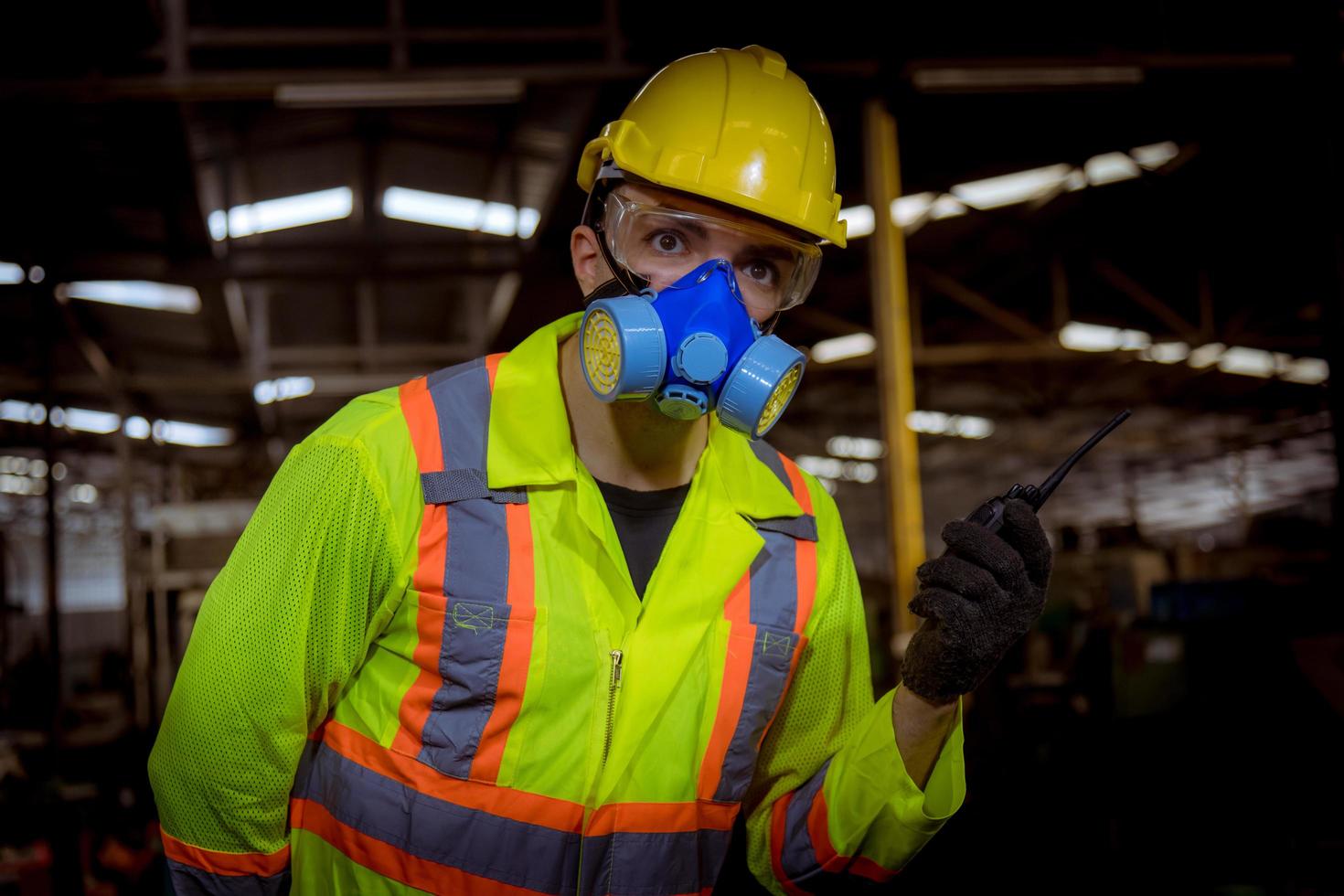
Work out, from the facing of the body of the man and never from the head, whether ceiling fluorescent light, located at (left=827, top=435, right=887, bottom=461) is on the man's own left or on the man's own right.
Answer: on the man's own left

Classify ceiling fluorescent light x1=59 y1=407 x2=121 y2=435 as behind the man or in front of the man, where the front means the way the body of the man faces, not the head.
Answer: behind

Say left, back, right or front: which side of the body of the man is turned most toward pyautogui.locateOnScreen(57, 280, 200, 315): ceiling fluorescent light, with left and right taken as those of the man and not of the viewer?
back

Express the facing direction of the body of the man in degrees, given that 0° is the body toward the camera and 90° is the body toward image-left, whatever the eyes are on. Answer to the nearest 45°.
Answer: approximately 315°

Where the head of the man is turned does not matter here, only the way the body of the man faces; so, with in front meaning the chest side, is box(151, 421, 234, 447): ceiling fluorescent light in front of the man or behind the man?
behind

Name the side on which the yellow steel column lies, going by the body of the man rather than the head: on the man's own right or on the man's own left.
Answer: on the man's own left

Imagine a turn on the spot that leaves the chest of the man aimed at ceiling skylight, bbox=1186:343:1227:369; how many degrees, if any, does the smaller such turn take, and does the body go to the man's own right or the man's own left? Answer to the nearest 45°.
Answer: approximately 90° to the man's own left

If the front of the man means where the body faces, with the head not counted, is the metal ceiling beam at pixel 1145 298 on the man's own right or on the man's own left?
on the man's own left

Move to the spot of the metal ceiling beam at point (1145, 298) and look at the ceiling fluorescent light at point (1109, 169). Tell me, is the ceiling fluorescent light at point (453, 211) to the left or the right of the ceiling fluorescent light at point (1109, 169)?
right

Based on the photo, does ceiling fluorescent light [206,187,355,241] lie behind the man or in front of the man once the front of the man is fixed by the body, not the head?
behind

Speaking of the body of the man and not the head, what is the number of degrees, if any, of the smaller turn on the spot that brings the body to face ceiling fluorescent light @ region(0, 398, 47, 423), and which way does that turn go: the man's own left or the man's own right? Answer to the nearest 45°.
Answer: approximately 180°
